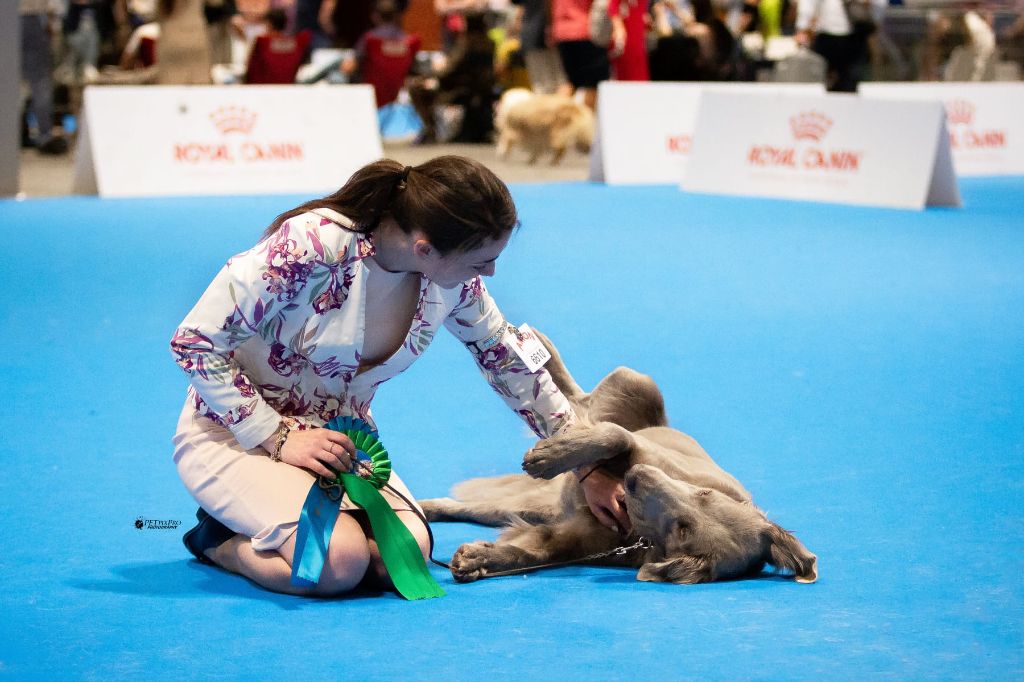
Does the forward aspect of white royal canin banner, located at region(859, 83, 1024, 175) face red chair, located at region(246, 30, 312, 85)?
no

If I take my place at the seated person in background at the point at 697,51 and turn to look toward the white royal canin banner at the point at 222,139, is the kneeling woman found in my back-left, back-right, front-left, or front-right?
front-left

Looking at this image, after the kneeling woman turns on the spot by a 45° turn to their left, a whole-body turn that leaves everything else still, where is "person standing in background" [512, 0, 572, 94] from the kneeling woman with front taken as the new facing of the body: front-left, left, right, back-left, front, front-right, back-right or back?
left

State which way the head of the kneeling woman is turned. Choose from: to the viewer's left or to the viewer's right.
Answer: to the viewer's right

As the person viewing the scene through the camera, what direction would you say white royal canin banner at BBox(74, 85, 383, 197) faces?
facing the viewer

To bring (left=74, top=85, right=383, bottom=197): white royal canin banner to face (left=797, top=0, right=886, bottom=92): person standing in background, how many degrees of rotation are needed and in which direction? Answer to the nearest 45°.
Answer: approximately 135° to its left

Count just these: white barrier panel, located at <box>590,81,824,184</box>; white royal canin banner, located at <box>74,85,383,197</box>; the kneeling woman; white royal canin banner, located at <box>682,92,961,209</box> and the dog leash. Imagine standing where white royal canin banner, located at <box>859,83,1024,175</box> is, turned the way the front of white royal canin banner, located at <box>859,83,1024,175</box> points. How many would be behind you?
0

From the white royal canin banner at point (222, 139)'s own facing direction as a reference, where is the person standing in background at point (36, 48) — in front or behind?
behind

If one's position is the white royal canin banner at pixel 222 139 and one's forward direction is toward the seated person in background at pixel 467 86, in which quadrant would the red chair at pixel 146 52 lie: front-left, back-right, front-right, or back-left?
front-left

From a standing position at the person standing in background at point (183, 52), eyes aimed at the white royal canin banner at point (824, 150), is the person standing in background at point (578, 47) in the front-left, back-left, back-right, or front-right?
front-left

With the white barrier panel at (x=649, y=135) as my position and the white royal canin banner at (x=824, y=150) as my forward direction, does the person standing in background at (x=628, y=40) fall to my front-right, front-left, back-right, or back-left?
back-left

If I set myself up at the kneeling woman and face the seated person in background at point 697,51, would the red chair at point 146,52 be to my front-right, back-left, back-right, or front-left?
front-left

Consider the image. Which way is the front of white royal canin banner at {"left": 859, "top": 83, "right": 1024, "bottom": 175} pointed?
toward the camera

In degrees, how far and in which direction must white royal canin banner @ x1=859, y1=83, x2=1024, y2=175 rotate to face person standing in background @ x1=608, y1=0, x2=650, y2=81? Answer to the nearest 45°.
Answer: approximately 90° to its right
